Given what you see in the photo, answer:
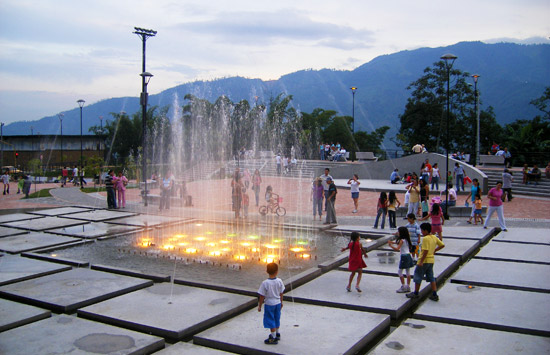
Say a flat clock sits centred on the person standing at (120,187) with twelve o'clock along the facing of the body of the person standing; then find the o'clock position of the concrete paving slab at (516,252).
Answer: The concrete paving slab is roughly at 11 o'clock from the person standing.

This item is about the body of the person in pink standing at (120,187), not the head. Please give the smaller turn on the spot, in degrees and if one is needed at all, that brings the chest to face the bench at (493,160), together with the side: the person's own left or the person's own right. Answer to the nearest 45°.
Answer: approximately 90° to the person's own left

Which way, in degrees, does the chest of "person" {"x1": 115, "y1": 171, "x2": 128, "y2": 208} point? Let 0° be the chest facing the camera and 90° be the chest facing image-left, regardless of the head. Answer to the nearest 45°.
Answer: approximately 0°

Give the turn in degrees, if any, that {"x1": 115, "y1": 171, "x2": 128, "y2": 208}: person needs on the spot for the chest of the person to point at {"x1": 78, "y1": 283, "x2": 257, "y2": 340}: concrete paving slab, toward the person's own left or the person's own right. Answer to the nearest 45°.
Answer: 0° — they already face it

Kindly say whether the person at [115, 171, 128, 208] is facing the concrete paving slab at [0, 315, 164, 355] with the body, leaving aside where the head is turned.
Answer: yes

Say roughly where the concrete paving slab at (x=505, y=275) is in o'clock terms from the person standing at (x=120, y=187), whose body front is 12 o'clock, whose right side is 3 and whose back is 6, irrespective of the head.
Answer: The concrete paving slab is roughly at 11 o'clock from the person standing.

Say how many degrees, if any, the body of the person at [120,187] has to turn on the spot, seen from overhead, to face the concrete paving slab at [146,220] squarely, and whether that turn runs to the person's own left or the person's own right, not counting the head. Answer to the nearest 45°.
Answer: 0° — they already face it

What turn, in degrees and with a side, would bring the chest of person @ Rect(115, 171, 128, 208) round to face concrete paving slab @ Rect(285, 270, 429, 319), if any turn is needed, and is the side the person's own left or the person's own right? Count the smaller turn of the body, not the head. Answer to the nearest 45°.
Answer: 0° — they already face it

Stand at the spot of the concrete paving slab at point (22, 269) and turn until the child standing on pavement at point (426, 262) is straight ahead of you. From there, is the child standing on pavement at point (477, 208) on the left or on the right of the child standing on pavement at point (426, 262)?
left

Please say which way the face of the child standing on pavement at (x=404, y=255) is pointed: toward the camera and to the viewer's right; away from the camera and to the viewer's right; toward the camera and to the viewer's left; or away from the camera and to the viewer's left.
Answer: away from the camera and to the viewer's left
